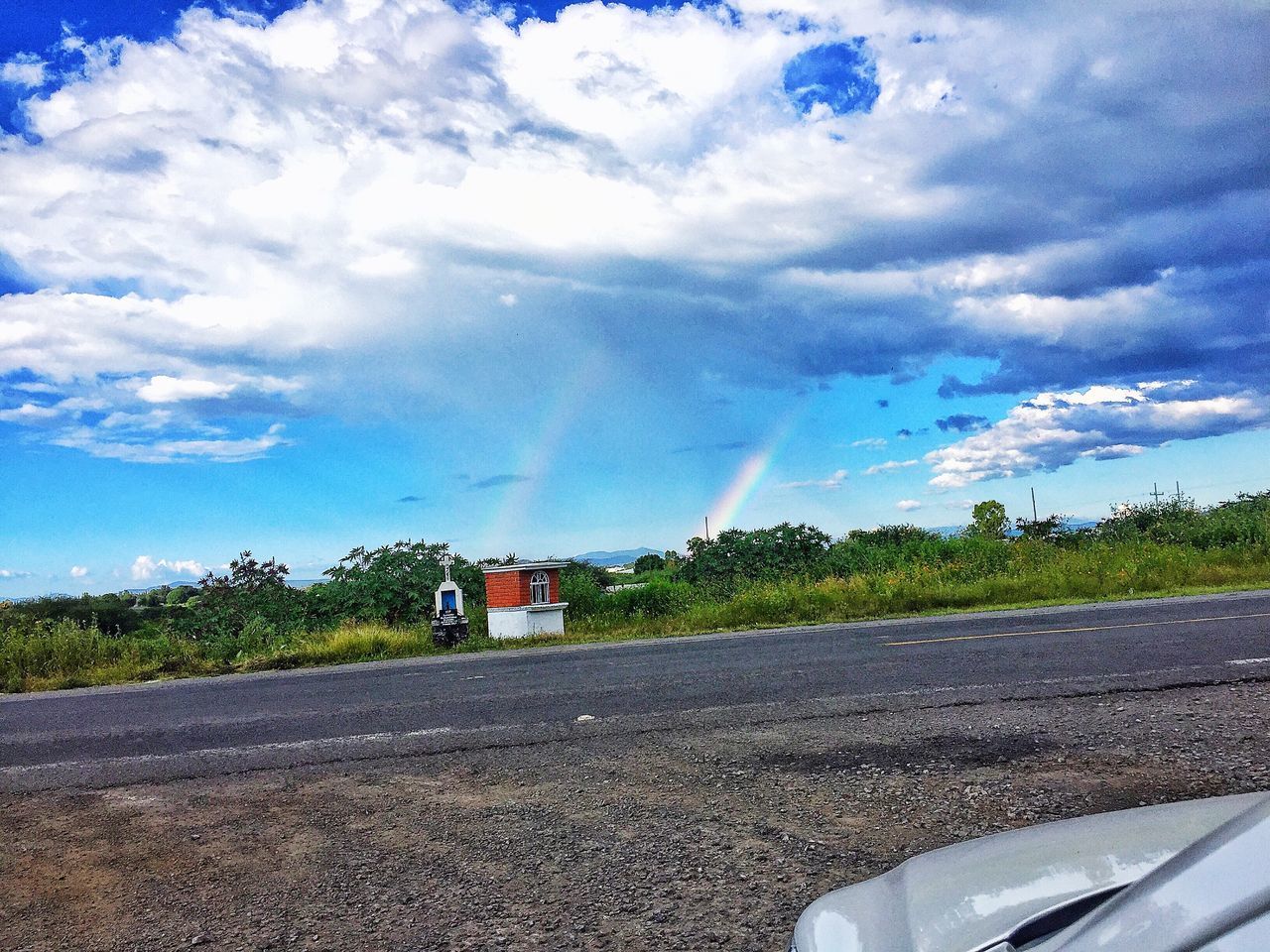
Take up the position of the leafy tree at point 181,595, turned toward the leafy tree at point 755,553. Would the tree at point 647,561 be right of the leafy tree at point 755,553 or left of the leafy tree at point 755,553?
left

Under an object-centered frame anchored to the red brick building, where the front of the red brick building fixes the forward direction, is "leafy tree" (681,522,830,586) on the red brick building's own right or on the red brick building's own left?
on the red brick building's own left

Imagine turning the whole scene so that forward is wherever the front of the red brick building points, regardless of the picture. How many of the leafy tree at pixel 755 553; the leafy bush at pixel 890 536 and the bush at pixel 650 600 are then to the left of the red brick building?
3

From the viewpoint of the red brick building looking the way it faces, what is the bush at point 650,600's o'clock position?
The bush is roughly at 9 o'clock from the red brick building.

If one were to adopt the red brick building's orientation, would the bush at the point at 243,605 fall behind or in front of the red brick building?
behind

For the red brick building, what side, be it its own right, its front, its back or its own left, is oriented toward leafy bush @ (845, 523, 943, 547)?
left

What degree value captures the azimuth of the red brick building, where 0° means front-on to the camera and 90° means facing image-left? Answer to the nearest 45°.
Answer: approximately 315°
